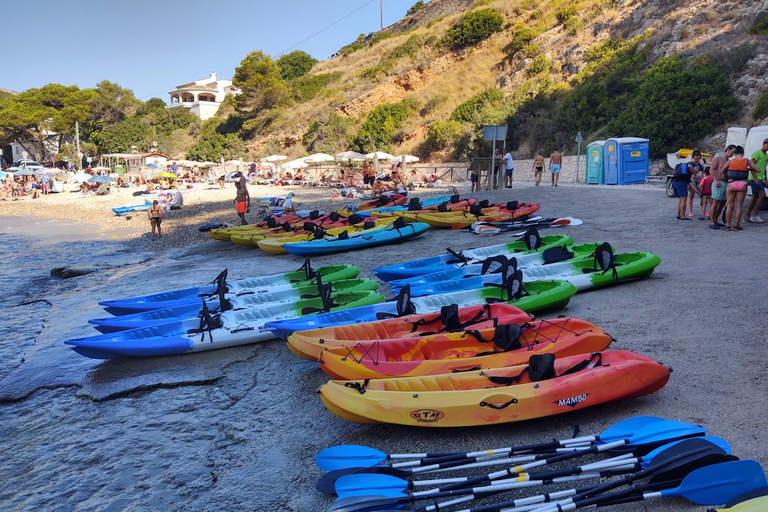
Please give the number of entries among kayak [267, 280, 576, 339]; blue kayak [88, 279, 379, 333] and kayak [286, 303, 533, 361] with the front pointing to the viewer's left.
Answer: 3

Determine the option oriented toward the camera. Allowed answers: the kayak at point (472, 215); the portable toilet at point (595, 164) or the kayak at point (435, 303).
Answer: the portable toilet

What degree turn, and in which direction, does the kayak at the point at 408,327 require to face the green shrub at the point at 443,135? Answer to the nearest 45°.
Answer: approximately 90° to its right

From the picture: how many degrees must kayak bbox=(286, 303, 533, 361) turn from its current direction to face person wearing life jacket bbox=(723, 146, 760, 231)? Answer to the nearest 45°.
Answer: approximately 135° to its right

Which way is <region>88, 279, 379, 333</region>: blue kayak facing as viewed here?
to the viewer's left

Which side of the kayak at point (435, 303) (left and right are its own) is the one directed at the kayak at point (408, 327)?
left

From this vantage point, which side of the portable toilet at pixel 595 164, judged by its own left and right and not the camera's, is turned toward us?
front

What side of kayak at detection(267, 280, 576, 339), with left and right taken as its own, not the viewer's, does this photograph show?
left

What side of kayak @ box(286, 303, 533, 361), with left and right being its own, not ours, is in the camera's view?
left

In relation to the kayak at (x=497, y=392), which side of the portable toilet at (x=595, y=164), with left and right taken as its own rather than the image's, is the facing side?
front

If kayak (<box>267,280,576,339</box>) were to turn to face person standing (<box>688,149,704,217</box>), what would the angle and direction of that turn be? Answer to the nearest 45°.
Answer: approximately 135° to its right

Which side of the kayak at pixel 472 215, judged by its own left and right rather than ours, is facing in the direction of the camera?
left

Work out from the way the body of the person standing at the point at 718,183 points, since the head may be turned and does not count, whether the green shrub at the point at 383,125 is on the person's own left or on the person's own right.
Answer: on the person's own left
